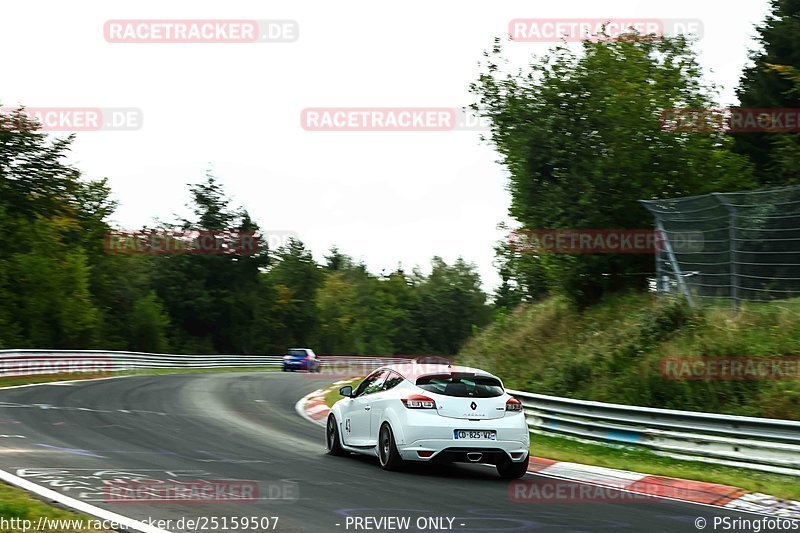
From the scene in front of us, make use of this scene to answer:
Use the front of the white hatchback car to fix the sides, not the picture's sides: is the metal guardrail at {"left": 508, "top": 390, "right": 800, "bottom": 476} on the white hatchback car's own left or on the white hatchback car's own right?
on the white hatchback car's own right

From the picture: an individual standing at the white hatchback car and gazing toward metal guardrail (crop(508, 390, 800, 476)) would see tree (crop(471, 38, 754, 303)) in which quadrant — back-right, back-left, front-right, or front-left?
front-left

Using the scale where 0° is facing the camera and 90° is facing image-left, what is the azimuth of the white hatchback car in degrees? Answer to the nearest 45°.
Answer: approximately 135°

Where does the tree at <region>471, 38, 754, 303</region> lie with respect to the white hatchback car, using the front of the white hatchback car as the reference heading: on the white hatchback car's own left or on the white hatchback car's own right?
on the white hatchback car's own right

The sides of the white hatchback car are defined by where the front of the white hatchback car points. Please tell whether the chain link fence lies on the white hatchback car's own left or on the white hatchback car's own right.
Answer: on the white hatchback car's own right

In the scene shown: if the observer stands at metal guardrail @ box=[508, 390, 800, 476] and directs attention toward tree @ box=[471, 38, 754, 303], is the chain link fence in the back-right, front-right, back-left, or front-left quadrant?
front-right
